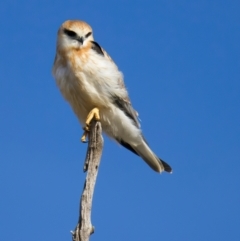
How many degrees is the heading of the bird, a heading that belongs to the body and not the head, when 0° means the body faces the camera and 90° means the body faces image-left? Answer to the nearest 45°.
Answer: approximately 45°
